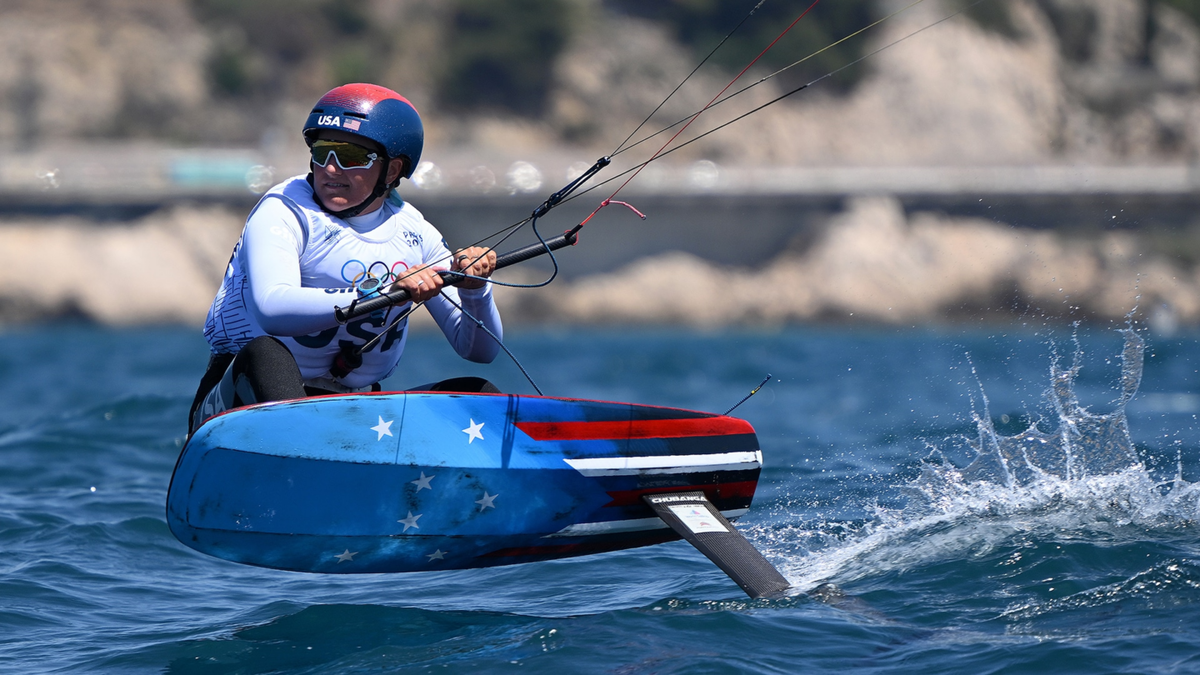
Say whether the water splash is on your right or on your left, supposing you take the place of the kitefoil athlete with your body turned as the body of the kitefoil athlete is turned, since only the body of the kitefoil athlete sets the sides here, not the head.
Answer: on your left

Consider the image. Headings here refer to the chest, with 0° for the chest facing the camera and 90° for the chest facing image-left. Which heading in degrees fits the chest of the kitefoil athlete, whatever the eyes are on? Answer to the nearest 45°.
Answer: approximately 315°
